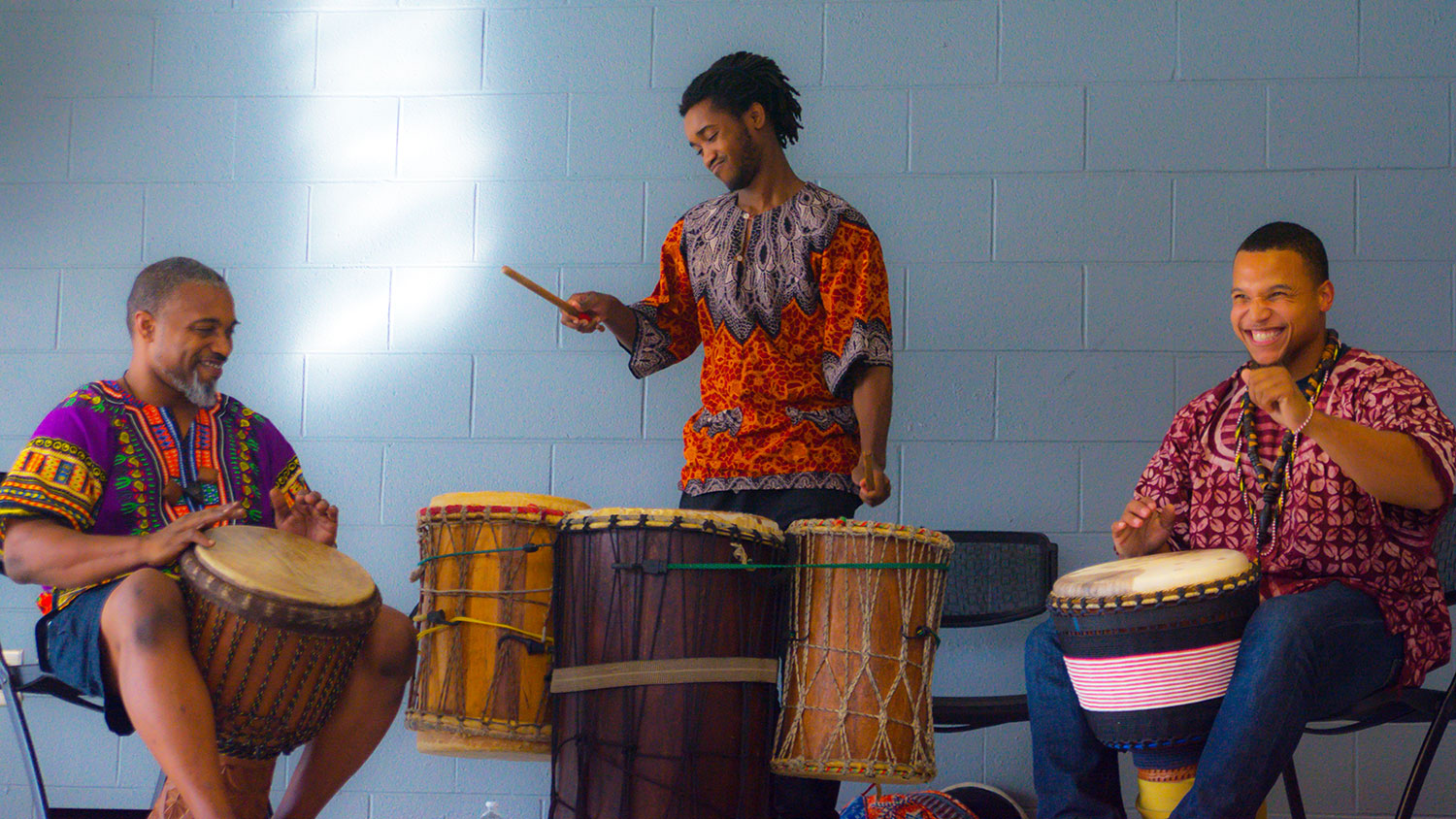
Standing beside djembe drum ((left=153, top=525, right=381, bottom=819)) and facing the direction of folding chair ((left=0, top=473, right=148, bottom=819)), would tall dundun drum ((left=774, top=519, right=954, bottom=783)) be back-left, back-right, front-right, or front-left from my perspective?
back-right

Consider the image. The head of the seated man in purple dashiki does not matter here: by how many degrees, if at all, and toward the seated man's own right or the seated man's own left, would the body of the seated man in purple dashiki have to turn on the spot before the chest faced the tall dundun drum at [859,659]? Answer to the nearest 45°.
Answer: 0° — they already face it

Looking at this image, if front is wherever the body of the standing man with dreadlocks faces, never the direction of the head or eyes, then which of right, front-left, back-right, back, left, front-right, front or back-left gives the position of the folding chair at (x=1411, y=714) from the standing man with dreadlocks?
back-left

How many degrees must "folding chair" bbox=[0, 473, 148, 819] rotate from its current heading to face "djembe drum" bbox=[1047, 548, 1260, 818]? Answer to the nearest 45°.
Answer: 0° — it already faces it

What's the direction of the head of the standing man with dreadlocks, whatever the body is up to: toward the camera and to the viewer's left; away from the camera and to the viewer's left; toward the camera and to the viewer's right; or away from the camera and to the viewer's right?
toward the camera and to the viewer's left

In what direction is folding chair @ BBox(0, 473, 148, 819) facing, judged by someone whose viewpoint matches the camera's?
facing the viewer and to the right of the viewer

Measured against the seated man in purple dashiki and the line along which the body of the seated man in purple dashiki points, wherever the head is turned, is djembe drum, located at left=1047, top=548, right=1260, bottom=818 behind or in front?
in front

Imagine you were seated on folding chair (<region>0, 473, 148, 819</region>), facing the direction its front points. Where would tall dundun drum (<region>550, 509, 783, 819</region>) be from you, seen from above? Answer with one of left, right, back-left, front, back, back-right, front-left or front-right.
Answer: front

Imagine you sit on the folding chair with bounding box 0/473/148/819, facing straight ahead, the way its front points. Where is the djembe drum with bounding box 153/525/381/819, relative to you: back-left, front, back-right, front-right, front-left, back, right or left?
front

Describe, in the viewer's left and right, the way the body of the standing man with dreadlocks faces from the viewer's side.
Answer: facing the viewer and to the left of the viewer
